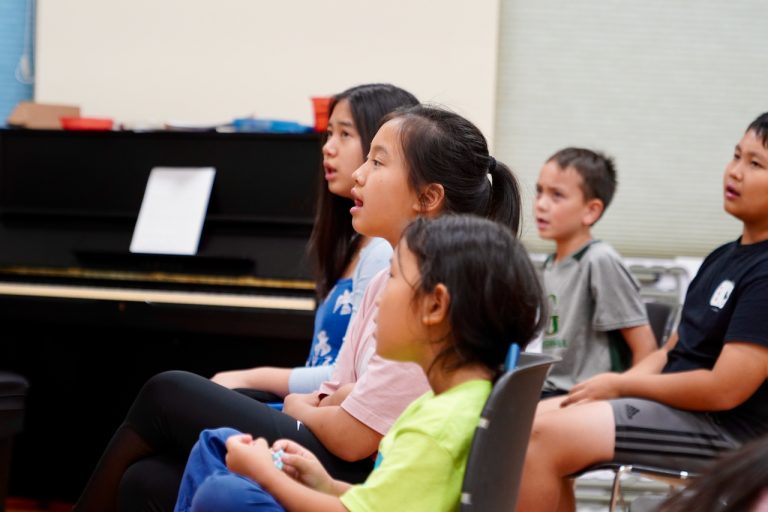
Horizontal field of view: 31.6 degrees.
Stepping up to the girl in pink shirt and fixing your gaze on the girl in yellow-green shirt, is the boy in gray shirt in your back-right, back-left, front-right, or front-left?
back-left

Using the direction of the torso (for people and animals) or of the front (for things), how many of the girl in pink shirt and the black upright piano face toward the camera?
1

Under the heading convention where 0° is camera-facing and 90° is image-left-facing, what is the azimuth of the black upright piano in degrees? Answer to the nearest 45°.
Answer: approximately 0°

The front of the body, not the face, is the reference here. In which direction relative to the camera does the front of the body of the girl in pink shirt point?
to the viewer's left

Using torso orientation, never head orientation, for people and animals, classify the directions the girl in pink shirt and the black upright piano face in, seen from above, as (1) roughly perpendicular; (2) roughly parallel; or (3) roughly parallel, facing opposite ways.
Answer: roughly perpendicular

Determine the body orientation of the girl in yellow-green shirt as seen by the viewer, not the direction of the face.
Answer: to the viewer's left

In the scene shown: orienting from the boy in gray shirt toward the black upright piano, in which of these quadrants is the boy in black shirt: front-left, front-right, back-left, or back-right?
back-left
